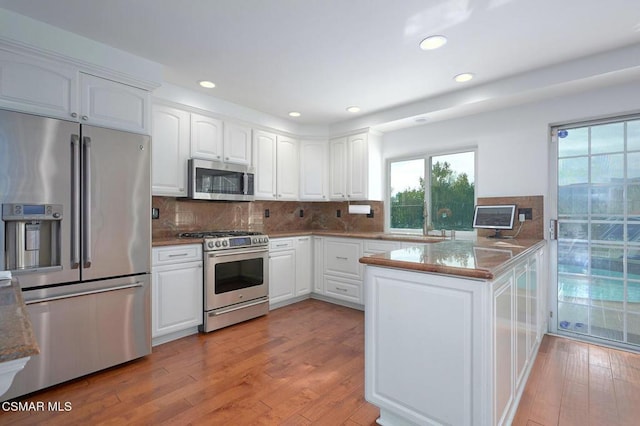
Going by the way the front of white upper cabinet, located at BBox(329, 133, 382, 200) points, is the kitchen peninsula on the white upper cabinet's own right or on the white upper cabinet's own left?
on the white upper cabinet's own left

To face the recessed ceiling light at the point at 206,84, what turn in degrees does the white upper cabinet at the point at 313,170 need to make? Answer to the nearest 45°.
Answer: approximately 45° to its right

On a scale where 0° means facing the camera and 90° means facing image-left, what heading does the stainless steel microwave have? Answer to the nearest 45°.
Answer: approximately 315°

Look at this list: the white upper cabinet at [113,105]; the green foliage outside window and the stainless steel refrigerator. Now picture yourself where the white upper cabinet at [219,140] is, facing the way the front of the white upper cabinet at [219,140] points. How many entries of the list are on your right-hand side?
2

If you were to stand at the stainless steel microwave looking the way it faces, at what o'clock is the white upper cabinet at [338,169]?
The white upper cabinet is roughly at 10 o'clock from the stainless steel microwave.

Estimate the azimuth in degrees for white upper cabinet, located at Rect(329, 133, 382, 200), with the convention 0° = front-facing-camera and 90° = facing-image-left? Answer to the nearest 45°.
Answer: approximately 45°

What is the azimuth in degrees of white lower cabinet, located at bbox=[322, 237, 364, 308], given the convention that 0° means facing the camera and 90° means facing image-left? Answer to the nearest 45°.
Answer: approximately 45°
